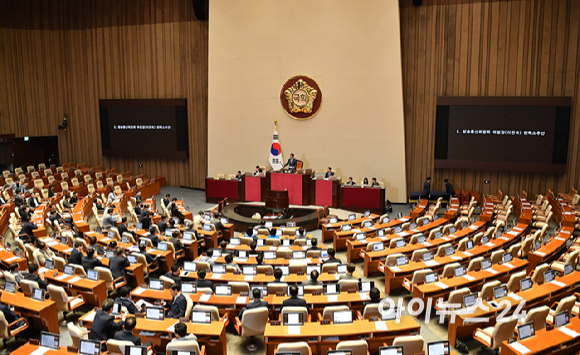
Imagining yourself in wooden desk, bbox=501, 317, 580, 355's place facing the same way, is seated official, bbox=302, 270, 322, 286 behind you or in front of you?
behind

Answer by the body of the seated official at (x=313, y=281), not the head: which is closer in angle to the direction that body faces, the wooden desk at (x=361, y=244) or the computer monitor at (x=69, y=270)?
the wooden desk

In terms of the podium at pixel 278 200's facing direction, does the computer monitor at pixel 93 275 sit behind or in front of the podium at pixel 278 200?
in front

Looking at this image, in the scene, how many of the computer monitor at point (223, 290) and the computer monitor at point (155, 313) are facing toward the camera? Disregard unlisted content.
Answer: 2

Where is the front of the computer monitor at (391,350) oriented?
toward the camera

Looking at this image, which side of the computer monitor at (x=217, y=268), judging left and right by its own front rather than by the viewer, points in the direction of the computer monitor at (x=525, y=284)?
left

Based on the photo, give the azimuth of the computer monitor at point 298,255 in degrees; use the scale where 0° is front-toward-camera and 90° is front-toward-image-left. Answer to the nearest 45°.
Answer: approximately 0°

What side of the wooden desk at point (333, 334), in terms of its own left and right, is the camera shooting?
front

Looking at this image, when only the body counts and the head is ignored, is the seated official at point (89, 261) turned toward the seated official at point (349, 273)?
no

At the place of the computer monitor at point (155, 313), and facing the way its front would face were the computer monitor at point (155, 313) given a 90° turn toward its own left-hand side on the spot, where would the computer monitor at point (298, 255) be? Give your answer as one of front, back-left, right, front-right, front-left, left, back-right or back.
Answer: front-left

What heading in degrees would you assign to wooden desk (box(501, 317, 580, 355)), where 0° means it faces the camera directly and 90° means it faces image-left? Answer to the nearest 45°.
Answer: approximately 315°

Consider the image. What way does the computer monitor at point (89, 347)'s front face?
toward the camera

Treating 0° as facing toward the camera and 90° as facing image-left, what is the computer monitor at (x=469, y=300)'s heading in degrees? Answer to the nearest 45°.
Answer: approximately 315°

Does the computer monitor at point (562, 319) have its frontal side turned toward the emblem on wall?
no

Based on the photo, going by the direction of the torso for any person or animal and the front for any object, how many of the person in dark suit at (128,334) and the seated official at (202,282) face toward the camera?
0

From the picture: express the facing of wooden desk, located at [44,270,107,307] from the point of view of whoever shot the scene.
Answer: facing the viewer and to the left of the viewer

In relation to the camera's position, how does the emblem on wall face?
facing the viewer

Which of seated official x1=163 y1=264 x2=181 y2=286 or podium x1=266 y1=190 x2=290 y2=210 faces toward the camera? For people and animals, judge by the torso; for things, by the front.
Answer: the podium

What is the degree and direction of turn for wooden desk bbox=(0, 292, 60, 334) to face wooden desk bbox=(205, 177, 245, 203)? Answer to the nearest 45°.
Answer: approximately 180°

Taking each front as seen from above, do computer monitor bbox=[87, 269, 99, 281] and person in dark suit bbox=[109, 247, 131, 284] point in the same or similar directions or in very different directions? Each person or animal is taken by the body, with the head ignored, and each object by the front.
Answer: very different directions

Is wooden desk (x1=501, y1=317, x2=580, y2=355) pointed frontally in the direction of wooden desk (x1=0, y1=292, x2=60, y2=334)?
no

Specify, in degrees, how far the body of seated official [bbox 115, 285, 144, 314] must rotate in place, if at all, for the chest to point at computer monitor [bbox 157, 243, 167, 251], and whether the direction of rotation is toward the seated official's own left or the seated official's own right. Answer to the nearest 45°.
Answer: approximately 45° to the seated official's own left

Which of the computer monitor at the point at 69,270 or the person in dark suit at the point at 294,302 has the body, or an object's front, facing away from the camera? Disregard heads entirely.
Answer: the person in dark suit
